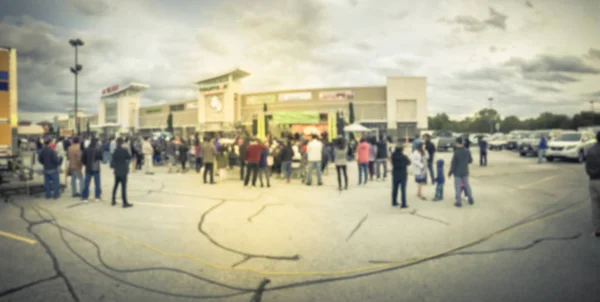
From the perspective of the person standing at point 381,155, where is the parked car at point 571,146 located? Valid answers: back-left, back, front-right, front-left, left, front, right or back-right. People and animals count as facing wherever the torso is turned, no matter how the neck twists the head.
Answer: front-right

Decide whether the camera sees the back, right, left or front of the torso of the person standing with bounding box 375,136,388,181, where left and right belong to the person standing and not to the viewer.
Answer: back

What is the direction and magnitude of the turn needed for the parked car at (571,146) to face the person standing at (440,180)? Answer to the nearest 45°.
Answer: approximately 45° to its left

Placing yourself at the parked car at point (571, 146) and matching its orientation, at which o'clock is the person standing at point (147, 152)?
The person standing is roughly at 12 o'clock from the parked car.

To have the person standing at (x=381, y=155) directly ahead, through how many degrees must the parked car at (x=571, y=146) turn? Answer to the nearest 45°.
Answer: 0° — it already faces them

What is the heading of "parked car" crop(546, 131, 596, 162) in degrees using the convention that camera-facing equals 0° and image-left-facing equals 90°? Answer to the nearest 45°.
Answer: approximately 45°

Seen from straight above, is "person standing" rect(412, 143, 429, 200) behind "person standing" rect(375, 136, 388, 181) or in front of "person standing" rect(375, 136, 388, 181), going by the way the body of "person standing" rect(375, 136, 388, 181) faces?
behind

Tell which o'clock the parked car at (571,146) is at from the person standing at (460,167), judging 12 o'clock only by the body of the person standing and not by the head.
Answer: The parked car is roughly at 2 o'clock from the person standing.

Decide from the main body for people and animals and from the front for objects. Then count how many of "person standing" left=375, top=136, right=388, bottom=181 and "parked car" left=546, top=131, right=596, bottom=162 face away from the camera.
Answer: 1

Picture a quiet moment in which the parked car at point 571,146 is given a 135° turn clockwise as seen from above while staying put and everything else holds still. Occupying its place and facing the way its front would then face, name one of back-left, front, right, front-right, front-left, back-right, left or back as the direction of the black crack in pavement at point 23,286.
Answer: back

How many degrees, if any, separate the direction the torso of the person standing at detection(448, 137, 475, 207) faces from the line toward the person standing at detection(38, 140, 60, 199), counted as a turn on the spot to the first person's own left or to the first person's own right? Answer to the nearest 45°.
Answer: approximately 45° to the first person's own left

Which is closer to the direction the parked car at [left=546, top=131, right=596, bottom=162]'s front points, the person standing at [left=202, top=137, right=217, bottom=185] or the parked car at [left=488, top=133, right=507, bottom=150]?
the person standing

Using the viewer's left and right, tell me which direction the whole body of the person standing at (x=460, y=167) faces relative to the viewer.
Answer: facing away from the viewer and to the left of the viewer

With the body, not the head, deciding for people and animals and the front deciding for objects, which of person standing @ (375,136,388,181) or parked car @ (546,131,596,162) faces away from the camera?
the person standing

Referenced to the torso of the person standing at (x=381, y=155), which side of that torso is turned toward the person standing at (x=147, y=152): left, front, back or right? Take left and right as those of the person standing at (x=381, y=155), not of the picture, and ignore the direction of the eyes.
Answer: left

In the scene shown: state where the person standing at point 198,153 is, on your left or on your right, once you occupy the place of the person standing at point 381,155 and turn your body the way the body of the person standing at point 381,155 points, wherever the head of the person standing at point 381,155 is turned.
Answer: on your left
